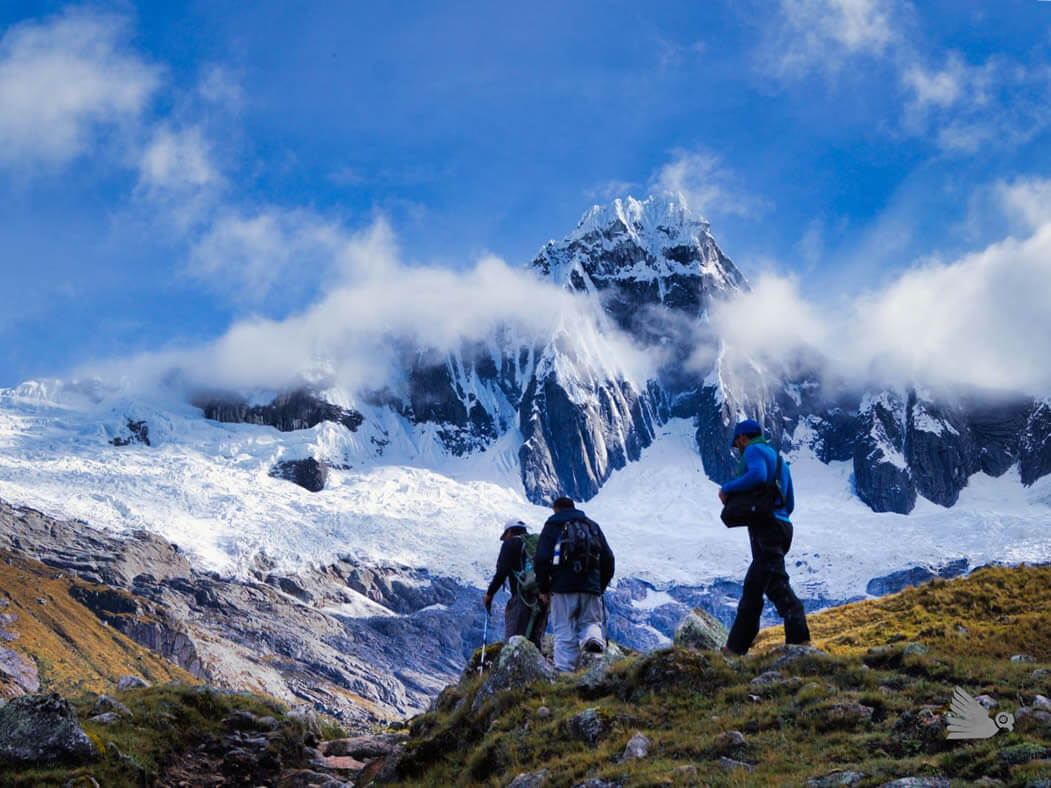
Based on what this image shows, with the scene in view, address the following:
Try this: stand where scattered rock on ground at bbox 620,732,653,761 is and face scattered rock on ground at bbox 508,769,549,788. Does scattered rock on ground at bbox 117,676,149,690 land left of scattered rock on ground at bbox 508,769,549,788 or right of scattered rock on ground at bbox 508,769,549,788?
right

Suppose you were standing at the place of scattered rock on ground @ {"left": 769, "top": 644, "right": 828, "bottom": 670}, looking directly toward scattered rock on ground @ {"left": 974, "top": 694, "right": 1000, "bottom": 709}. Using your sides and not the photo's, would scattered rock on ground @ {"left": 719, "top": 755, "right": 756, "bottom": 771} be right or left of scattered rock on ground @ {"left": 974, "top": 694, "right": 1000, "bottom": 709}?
right

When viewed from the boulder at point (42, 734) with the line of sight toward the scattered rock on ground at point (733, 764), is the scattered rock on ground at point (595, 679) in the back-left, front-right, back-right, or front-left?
front-left

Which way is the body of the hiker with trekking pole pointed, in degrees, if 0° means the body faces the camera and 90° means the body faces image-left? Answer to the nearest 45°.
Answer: approximately 135°

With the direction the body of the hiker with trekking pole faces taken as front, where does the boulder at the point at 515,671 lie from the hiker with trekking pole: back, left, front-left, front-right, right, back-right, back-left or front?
back-left

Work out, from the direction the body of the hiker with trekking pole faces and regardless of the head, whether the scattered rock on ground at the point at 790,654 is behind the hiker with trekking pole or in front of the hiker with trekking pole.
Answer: behind

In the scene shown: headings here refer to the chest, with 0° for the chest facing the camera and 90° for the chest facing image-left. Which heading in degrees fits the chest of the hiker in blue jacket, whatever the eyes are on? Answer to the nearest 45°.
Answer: approximately 90°

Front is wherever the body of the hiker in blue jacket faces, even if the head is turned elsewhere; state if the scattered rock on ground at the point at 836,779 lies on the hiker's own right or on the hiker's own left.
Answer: on the hiker's own left

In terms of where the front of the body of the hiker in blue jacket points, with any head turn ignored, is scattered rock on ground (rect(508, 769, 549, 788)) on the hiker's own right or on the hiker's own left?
on the hiker's own left

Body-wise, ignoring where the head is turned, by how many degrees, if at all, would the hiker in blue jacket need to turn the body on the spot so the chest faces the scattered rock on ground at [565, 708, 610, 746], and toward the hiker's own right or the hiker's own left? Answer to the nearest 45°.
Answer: approximately 45° to the hiker's own left

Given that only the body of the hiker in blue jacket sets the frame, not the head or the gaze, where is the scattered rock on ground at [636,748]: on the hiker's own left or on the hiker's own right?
on the hiker's own left

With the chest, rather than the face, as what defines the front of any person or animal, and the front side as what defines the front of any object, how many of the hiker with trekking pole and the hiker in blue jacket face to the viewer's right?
0
